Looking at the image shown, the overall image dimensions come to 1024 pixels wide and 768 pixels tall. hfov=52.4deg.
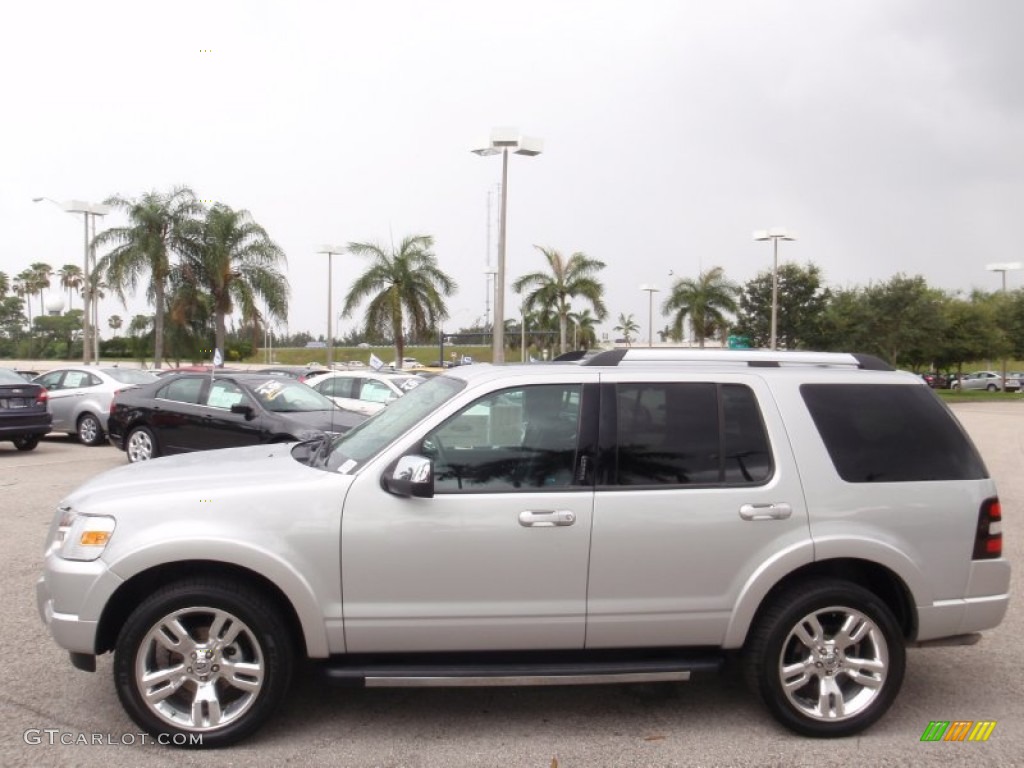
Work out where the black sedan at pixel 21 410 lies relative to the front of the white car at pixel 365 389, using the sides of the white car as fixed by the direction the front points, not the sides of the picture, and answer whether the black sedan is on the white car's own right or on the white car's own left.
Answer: on the white car's own right

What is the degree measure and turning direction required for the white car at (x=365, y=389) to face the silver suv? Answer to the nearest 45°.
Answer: approximately 45° to its right

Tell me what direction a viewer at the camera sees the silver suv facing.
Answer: facing to the left of the viewer

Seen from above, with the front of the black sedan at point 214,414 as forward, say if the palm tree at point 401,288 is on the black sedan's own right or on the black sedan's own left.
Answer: on the black sedan's own left

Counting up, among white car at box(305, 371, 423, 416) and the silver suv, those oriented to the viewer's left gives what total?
1

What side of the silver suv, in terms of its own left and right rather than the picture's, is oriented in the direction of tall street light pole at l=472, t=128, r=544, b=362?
right

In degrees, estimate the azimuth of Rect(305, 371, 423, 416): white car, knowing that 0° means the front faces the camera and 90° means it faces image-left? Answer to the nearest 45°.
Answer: approximately 315°

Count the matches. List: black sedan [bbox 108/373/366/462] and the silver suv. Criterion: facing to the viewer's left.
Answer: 1

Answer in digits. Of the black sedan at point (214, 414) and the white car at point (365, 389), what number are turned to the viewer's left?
0

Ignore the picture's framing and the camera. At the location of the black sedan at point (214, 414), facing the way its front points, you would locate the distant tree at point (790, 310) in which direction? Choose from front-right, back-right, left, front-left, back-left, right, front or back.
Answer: left

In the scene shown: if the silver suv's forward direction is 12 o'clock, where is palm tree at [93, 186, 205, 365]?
The palm tree is roughly at 2 o'clock from the silver suv.

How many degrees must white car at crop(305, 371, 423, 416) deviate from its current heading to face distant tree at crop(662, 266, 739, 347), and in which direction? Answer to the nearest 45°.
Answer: approximately 90° to its left

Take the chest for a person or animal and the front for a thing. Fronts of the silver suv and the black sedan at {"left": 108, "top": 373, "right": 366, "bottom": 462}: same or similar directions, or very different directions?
very different directions

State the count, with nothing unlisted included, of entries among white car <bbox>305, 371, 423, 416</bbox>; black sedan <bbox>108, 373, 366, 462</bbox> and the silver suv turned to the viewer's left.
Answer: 1

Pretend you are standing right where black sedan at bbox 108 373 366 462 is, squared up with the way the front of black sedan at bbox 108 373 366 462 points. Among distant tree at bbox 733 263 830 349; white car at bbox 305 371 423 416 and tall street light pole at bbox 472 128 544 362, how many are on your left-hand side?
3
